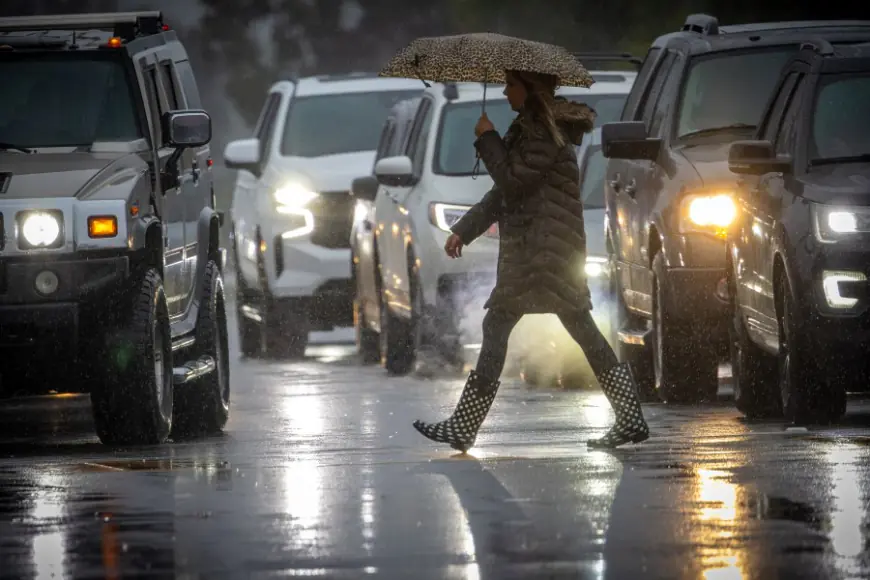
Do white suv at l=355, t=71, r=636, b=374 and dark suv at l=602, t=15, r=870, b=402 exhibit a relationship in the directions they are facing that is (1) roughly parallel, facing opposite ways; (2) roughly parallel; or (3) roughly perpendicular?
roughly parallel

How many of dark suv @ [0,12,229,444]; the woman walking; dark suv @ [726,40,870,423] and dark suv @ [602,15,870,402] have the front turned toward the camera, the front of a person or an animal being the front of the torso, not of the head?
3

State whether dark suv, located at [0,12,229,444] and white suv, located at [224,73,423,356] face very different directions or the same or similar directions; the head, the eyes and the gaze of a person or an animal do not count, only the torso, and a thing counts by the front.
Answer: same or similar directions

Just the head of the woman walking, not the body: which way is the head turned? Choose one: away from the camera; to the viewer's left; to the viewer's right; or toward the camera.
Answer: to the viewer's left

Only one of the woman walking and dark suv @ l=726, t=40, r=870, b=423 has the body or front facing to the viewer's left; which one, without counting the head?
the woman walking

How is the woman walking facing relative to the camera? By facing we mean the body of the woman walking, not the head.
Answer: to the viewer's left

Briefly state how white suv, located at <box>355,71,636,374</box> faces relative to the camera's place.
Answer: facing the viewer

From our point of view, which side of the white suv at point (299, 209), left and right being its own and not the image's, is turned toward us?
front

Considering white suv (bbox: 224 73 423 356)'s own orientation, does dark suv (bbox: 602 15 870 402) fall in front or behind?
in front

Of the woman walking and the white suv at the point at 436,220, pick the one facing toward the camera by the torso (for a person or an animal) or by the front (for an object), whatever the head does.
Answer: the white suv

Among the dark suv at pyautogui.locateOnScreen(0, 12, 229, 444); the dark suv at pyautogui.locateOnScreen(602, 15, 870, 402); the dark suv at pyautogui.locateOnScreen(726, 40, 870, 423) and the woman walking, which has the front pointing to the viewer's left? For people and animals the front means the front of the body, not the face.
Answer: the woman walking

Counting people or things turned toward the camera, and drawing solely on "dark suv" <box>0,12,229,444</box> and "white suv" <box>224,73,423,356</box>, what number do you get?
2

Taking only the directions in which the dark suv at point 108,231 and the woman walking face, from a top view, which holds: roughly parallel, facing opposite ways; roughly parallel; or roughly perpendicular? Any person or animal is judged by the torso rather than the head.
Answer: roughly perpendicular
